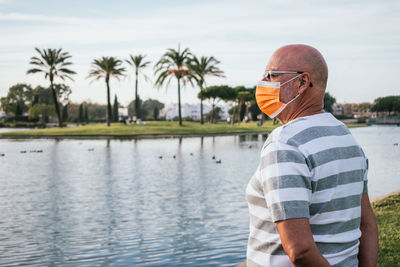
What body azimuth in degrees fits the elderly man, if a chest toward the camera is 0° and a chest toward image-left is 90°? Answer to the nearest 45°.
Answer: approximately 135°

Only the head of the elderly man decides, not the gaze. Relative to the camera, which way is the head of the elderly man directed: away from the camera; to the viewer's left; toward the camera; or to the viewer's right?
to the viewer's left
